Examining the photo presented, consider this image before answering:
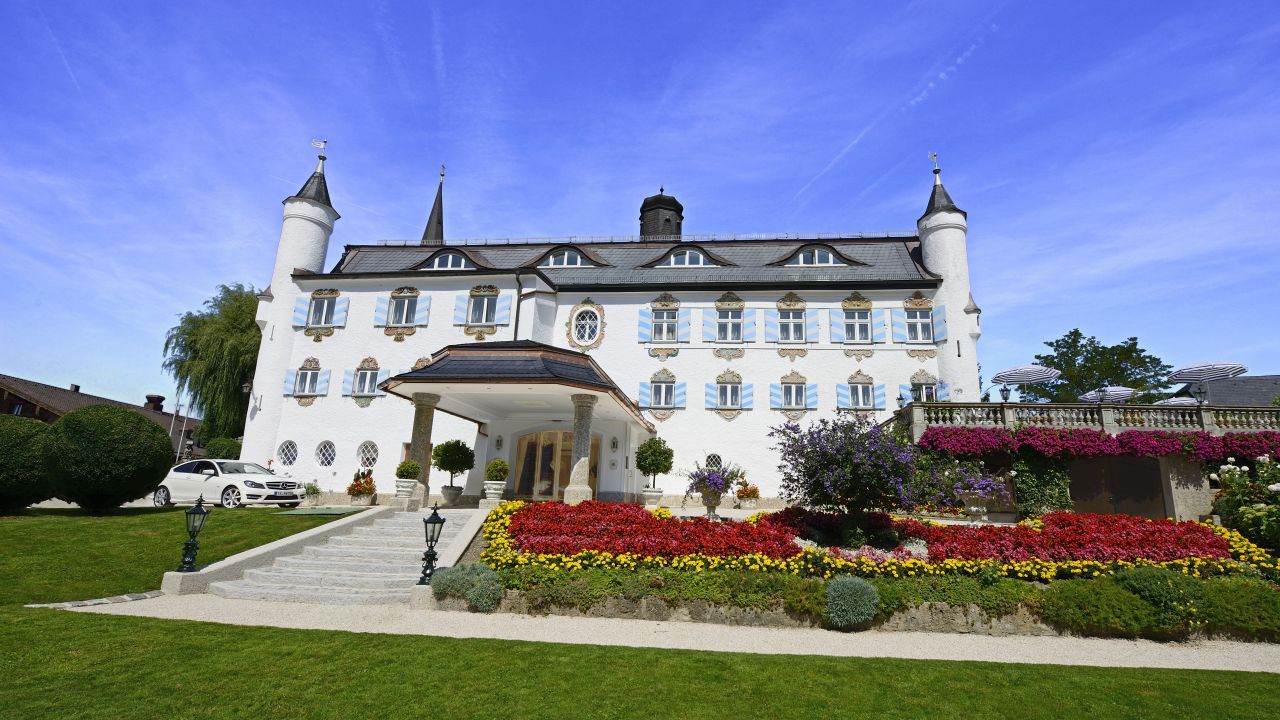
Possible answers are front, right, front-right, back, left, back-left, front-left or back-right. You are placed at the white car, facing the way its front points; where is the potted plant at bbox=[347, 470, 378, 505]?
front-left

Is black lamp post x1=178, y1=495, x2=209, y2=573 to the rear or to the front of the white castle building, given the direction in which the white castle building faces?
to the front

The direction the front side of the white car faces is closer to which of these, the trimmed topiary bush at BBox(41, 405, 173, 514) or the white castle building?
the white castle building

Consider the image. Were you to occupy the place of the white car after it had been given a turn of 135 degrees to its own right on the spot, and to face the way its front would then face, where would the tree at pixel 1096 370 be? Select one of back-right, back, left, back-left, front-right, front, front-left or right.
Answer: back

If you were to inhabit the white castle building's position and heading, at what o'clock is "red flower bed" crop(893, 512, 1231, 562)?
The red flower bed is roughly at 11 o'clock from the white castle building.

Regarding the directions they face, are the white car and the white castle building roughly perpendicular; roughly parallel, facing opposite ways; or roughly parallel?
roughly perpendicular

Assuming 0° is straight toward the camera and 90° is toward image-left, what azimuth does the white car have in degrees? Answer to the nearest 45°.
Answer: approximately 315°

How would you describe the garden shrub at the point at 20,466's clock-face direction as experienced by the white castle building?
The garden shrub is roughly at 2 o'clock from the white castle building.

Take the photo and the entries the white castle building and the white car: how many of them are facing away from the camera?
0

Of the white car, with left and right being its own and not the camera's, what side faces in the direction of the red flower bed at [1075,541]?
front

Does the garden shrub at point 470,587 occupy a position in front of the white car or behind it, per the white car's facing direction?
in front

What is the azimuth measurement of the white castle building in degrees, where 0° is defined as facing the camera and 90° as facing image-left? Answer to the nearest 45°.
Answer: approximately 0°
